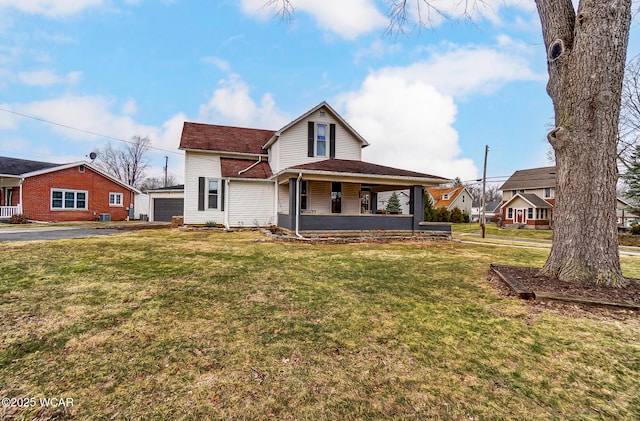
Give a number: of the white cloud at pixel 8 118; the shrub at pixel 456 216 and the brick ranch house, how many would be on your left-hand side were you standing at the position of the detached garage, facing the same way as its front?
1

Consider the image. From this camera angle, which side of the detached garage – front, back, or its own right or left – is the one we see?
front

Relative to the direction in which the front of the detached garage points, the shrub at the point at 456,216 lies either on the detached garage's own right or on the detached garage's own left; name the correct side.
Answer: on the detached garage's own left

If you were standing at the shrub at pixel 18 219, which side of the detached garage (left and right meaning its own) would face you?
right
